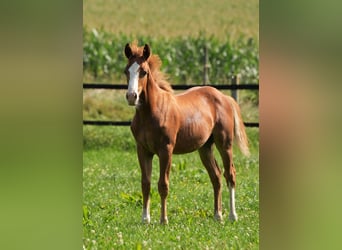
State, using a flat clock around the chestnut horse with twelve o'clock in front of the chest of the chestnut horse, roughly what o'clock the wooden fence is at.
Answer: The wooden fence is roughly at 4 o'clock from the chestnut horse.

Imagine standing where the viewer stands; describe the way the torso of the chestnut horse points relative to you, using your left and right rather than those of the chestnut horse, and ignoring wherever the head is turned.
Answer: facing the viewer and to the left of the viewer
